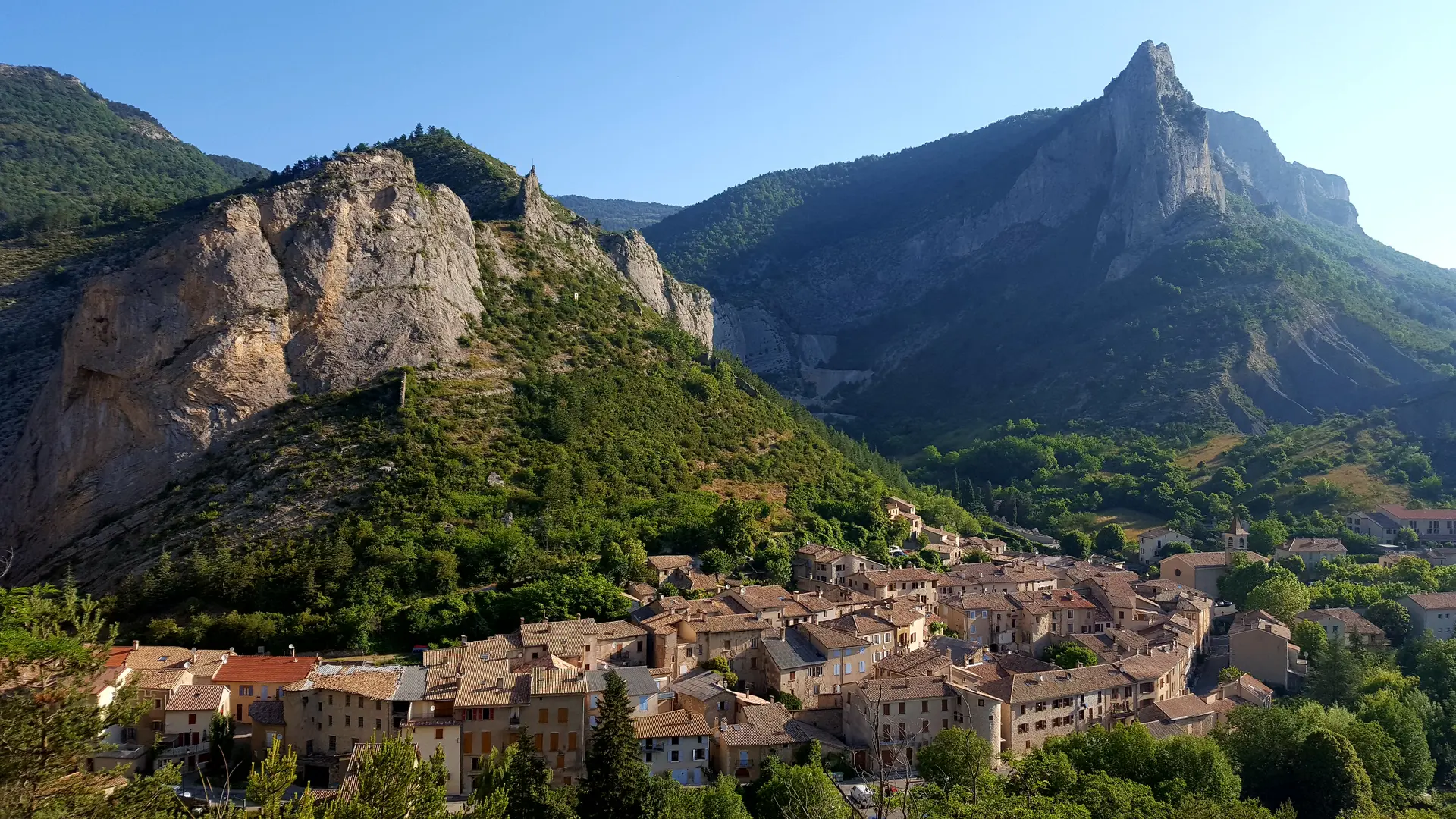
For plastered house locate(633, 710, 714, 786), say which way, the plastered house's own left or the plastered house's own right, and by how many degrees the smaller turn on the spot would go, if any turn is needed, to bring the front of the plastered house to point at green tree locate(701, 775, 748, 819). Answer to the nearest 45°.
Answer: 0° — it already faces it

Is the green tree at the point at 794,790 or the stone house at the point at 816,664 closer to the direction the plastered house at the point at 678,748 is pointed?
the green tree

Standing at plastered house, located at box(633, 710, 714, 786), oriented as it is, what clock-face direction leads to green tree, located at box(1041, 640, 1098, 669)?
The green tree is roughly at 8 o'clock from the plastered house.

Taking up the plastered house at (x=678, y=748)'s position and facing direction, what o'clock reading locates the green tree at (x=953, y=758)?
The green tree is roughly at 9 o'clock from the plastered house.

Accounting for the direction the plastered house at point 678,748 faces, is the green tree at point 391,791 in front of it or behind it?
in front

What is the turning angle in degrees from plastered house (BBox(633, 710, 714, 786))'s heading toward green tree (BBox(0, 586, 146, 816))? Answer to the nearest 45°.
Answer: approximately 45° to its right

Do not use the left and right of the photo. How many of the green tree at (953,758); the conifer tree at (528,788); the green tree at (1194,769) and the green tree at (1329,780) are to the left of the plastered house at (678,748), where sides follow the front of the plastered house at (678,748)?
3

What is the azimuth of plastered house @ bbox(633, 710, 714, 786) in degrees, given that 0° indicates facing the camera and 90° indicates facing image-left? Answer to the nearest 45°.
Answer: approximately 0°

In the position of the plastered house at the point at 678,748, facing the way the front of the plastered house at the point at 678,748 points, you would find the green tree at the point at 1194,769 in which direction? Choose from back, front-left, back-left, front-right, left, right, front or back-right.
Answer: left

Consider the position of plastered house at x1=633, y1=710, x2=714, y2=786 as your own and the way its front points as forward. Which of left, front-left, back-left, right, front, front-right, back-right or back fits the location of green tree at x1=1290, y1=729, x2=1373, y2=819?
left

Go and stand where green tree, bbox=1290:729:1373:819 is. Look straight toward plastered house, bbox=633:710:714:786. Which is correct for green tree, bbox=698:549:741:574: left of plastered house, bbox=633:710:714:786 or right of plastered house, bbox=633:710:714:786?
right

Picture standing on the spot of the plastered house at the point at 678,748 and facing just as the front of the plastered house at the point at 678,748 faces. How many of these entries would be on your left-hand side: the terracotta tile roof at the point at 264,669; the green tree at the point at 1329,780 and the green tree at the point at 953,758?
2

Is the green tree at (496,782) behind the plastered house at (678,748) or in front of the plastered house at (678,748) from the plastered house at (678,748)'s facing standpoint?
in front

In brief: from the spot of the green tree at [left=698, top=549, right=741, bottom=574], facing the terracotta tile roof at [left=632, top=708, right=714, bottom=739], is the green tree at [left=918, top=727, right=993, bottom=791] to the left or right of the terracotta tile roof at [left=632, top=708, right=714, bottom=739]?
left
